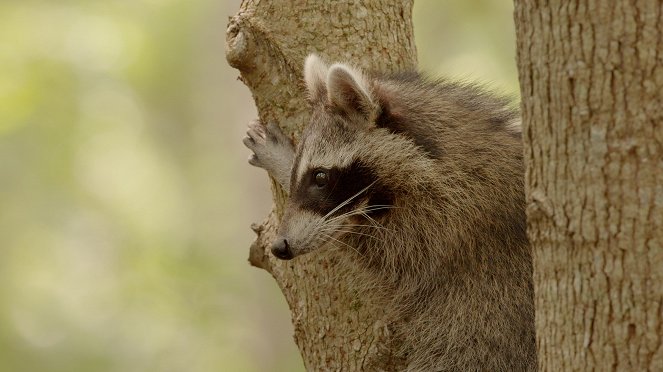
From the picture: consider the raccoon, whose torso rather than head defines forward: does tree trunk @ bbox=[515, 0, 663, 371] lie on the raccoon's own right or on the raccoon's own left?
on the raccoon's own left

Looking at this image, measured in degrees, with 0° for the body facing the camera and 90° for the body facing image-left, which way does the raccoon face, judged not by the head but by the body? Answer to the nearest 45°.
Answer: approximately 90°
